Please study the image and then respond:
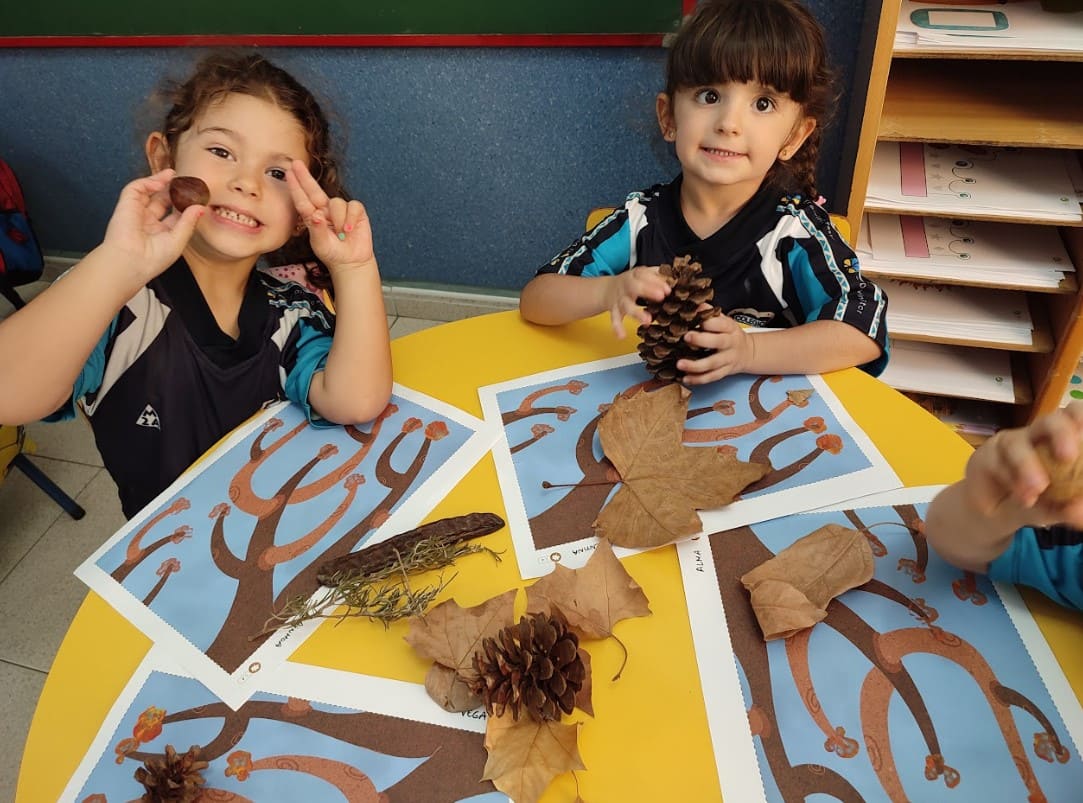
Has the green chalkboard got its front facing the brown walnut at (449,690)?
yes

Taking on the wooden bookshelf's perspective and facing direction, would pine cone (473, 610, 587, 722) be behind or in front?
in front

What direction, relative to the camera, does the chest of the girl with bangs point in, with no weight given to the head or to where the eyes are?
toward the camera

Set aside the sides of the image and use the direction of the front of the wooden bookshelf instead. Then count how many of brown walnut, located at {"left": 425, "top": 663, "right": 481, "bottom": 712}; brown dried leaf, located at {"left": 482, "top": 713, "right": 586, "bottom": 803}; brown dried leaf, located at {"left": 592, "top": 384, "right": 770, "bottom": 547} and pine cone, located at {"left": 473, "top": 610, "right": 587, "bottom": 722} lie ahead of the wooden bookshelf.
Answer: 4

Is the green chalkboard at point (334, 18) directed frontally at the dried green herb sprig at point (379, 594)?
yes

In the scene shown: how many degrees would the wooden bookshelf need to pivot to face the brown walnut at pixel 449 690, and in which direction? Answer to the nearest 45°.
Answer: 0° — it already faces it

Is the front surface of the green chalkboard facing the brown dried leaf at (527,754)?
yes

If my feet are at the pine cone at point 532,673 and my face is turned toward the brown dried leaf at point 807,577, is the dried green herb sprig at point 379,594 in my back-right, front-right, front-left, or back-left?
back-left

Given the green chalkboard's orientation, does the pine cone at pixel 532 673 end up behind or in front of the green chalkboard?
in front

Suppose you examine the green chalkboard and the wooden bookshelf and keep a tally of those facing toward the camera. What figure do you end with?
2

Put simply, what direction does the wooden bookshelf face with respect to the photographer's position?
facing the viewer
